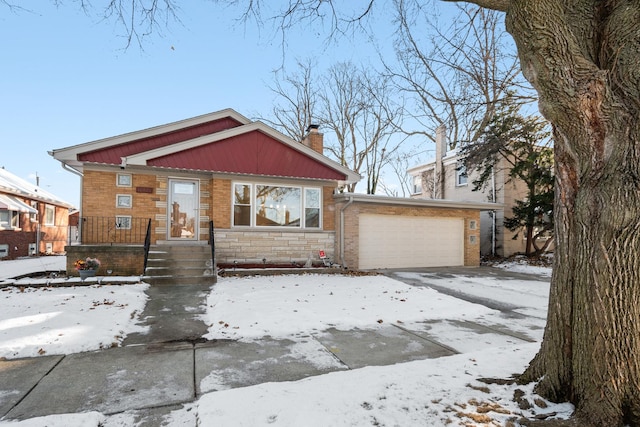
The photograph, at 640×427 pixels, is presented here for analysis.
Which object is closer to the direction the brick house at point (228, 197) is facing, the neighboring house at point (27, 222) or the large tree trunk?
the large tree trunk

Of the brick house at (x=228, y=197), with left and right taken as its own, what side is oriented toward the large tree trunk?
front

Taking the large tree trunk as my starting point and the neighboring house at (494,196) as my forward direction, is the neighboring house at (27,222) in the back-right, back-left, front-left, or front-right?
front-left

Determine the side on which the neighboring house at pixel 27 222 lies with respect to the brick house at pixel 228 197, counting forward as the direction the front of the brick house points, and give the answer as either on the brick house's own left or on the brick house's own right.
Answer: on the brick house's own right

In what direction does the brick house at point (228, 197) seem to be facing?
toward the camera

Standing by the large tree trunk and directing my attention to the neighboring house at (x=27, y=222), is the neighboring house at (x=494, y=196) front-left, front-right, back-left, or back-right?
front-right

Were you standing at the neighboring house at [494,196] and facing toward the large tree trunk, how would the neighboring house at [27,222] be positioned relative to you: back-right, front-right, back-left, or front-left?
front-right
